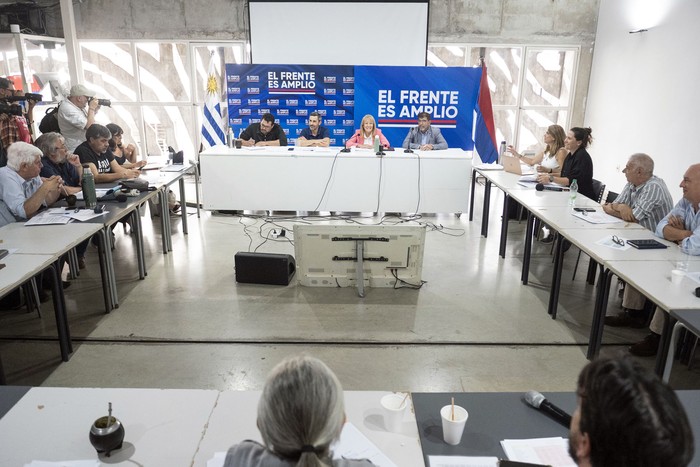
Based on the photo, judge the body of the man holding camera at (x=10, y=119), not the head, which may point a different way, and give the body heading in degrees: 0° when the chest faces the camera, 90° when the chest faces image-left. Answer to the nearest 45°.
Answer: approximately 270°

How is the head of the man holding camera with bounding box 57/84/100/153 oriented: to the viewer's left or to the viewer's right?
to the viewer's right

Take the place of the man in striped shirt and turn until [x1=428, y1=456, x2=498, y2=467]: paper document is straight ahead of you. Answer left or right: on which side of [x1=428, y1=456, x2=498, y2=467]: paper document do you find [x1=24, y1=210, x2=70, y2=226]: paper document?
right

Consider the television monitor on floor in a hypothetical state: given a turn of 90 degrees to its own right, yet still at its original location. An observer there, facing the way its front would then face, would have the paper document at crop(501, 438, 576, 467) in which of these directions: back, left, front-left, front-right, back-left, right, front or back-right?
right

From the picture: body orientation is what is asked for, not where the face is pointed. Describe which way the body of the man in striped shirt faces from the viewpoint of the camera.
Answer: to the viewer's left

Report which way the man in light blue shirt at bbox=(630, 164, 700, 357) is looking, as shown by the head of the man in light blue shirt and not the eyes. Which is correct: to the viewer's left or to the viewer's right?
to the viewer's left

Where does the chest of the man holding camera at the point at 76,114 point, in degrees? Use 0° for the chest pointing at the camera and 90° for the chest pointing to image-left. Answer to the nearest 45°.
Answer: approximately 270°

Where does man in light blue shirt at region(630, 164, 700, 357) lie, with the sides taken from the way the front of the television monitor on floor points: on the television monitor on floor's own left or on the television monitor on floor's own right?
on the television monitor on floor's own right

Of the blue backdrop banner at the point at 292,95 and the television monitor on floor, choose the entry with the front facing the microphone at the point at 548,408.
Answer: the blue backdrop banner

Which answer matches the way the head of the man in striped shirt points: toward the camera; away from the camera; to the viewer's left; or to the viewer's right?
to the viewer's left

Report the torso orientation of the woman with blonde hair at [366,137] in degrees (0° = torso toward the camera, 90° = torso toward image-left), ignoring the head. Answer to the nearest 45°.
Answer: approximately 0°

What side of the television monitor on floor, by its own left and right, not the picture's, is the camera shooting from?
back

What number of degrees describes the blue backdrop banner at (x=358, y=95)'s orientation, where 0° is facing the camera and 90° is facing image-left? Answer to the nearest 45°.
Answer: approximately 0°
